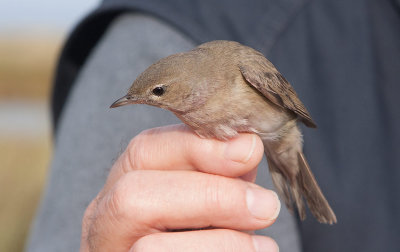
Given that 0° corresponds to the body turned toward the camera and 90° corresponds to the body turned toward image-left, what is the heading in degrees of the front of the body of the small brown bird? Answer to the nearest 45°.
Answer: approximately 90°
